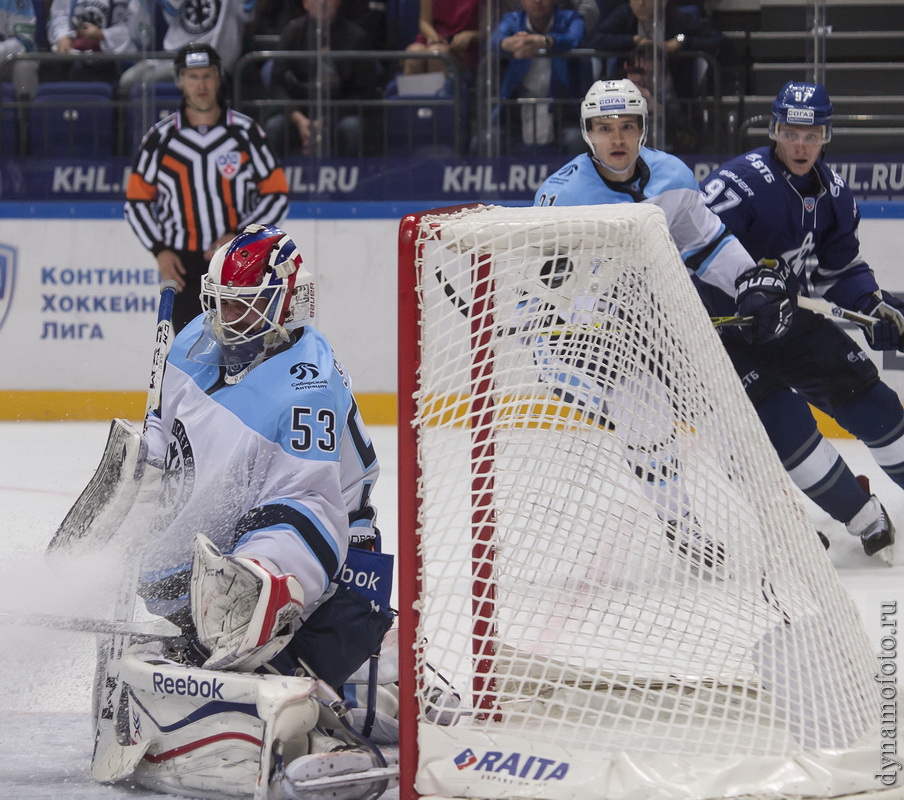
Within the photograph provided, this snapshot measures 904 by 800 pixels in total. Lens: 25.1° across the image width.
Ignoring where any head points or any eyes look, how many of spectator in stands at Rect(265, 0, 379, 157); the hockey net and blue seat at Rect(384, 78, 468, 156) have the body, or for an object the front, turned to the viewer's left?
1

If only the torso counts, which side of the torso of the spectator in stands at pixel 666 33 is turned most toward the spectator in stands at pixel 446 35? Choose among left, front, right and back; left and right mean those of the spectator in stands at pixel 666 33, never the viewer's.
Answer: right

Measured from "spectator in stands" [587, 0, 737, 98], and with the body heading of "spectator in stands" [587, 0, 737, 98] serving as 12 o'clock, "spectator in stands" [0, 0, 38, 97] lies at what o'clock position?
"spectator in stands" [0, 0, 38, 97] is roughly at 3 o'clock from "spectator in stands" [587, 0, 737, 98].

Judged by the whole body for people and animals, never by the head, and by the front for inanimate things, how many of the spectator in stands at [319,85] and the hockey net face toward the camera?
1

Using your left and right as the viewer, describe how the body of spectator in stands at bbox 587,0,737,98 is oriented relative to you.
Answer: facing the viewer

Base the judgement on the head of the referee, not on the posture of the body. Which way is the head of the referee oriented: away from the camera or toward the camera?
toward the camera

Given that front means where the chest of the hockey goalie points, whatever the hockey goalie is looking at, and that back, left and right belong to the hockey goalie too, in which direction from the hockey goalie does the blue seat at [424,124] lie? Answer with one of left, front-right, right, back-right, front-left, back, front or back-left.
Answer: back-right

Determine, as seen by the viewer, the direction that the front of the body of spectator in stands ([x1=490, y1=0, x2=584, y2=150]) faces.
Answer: toward the camera

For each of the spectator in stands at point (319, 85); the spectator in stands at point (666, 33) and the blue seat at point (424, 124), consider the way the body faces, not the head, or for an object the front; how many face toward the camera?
3

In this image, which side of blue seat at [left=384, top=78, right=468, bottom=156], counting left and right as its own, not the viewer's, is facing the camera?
front

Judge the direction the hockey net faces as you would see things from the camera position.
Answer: facing to the left of the viewer
